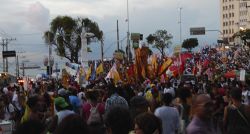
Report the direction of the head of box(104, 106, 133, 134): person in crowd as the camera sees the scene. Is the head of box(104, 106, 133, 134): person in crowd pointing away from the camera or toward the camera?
away from the camera

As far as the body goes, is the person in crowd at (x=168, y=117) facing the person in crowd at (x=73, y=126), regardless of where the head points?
no

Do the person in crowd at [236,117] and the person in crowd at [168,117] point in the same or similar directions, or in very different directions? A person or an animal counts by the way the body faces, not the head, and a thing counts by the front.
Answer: same or similar directions

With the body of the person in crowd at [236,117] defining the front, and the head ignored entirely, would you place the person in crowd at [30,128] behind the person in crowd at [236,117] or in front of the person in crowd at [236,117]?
behind

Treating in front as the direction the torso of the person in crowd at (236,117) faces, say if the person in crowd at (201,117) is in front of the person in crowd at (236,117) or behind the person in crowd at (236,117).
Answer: behind

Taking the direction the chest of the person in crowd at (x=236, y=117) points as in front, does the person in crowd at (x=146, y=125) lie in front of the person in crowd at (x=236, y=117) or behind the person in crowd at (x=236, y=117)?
behind

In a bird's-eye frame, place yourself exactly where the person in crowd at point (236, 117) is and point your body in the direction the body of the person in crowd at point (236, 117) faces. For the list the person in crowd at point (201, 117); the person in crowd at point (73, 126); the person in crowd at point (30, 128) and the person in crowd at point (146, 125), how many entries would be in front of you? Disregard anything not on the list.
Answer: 0

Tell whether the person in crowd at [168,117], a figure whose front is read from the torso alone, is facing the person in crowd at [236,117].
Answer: no

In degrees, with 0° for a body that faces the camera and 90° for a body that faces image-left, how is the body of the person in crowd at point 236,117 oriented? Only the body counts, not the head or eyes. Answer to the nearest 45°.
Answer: approximately 180°

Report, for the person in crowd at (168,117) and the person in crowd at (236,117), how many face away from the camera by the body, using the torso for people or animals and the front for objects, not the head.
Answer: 2

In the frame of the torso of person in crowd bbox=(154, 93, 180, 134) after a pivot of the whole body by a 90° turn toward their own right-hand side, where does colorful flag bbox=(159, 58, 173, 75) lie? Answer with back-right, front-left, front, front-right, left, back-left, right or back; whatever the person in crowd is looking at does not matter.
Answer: left

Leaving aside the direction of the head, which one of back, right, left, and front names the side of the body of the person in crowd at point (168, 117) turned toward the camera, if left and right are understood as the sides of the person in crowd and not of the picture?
back
